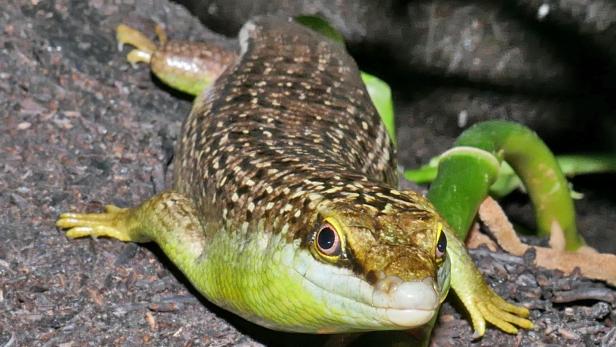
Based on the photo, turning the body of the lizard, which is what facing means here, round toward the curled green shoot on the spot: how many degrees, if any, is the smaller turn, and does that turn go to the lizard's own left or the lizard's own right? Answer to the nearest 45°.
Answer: approximately 90° to the lizard's own left

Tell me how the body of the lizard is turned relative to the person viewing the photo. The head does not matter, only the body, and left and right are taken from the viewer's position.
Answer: facing the viewer and to the right of the viewer
